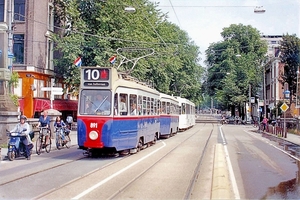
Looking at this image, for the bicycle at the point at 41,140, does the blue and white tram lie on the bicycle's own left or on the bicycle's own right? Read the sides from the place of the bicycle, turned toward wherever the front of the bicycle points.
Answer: on the bicycle's own left

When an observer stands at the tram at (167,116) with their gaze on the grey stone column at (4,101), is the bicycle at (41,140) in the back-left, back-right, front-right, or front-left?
front-left

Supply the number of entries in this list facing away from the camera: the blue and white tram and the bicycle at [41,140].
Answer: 0

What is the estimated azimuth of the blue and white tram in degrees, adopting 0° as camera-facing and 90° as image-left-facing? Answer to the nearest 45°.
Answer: approximately 45°

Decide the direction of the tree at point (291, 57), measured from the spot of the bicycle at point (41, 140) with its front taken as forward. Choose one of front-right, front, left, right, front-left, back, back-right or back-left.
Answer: back

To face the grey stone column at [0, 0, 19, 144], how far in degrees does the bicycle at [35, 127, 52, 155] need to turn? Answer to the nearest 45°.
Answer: approximately 90° to its right

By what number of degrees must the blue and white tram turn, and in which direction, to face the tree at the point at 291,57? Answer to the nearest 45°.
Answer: approximately 180°

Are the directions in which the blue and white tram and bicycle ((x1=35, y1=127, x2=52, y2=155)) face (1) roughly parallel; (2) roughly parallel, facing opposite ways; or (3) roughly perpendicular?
roughly parallel

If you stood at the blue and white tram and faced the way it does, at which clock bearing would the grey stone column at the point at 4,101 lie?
The grey stone column is roughly at 3 o'clock from the blue and white tram.

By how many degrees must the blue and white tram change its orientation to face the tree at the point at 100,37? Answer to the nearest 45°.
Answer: approximately 135° to its right

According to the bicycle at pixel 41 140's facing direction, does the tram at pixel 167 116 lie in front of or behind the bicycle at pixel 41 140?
behind

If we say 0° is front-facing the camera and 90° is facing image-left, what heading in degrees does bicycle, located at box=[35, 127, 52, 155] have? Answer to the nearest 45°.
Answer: approximately 45°

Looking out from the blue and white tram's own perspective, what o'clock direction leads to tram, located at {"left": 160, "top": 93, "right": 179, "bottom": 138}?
The tram is roughly at 5 o'clock from the blue and white tram.

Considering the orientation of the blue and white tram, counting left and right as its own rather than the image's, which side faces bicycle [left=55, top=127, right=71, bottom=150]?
right

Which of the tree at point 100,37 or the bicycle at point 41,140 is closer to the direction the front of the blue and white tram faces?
the bicycle
